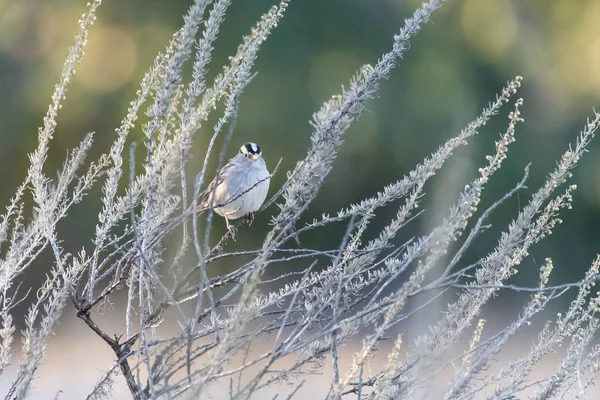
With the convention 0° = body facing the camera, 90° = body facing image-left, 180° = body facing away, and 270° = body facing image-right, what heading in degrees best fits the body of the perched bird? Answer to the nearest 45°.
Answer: approximately 315°
